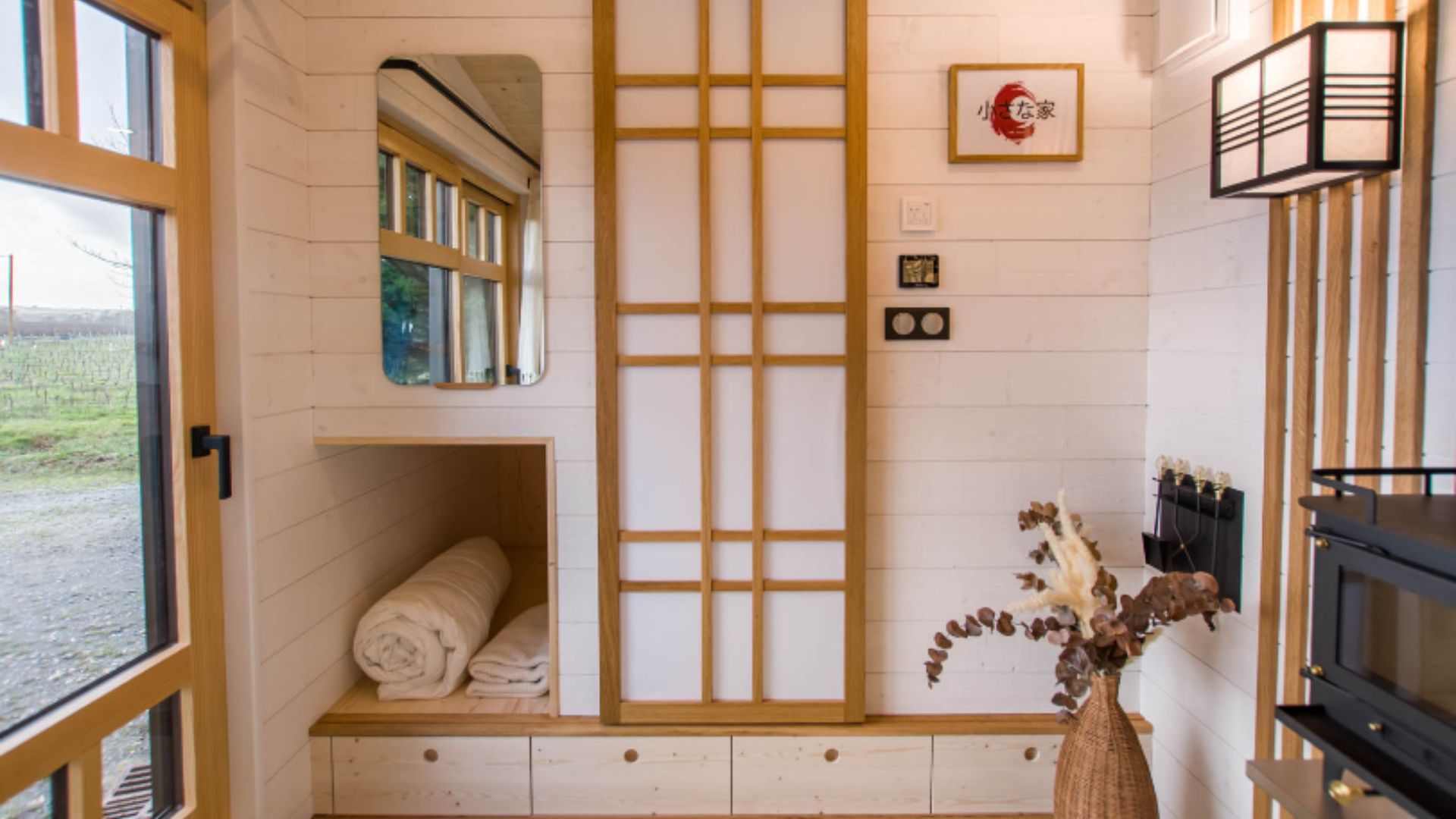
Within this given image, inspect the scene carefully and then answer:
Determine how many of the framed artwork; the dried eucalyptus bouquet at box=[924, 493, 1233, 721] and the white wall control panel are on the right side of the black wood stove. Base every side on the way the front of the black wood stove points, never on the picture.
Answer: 3

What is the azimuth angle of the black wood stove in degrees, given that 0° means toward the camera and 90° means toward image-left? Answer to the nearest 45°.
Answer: approximately 45°

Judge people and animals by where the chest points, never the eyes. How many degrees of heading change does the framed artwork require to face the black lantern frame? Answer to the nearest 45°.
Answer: approximately 45° to its left

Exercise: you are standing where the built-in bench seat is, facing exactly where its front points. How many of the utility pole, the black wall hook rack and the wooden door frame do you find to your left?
1

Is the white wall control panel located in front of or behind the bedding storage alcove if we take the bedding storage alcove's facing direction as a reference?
in front

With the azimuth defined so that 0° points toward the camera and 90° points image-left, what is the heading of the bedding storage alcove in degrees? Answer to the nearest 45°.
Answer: approximately 0°

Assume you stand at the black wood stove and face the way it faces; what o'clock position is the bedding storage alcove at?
The bedding storage alcove is roughly at 2 o'clock from the black wood stove.
